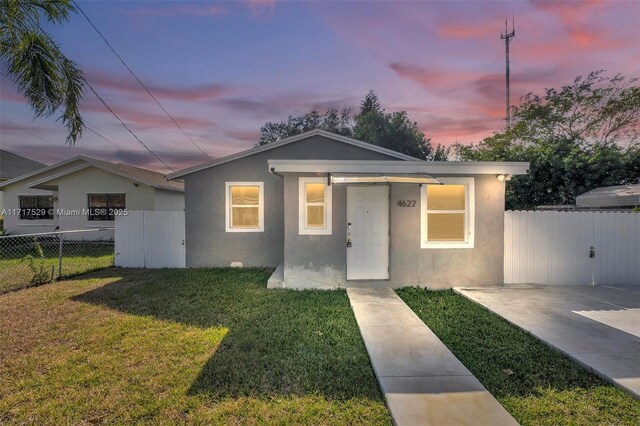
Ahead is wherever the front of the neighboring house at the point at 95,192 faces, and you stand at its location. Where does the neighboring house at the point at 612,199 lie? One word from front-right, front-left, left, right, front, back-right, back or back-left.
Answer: front-left

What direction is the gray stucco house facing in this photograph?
toward the camera

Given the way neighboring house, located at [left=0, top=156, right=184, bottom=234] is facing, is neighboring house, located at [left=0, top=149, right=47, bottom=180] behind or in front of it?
behind

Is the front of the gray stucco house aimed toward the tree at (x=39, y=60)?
no

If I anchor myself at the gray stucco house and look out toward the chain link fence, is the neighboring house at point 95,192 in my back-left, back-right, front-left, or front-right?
front-right

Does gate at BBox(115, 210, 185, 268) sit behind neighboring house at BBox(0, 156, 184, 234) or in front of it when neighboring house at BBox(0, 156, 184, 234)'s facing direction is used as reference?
in front

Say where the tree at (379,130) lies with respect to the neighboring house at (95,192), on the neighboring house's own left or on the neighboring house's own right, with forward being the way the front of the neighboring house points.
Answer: on the neighboring house's own left

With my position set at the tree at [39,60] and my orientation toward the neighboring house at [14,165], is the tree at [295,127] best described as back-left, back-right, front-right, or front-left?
front-right

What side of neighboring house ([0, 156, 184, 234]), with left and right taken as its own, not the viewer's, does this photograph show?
front

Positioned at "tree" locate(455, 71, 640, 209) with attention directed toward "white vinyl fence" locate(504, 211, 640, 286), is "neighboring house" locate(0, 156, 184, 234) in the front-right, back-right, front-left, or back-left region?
front-right

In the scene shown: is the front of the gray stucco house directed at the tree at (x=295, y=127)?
no

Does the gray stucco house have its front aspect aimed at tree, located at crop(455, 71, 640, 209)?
no

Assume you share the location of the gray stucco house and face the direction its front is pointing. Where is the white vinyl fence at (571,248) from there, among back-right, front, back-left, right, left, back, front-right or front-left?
left

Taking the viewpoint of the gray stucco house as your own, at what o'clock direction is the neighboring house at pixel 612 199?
The neighboring house is roughly at 8 o'clock from the gray stucco house.

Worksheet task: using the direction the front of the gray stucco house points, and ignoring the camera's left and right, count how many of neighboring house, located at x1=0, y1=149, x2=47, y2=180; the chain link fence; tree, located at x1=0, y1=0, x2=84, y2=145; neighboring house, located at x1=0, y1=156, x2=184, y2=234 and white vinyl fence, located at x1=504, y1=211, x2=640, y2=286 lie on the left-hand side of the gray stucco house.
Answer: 1

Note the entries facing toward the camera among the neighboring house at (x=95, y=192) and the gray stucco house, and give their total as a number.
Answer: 2
